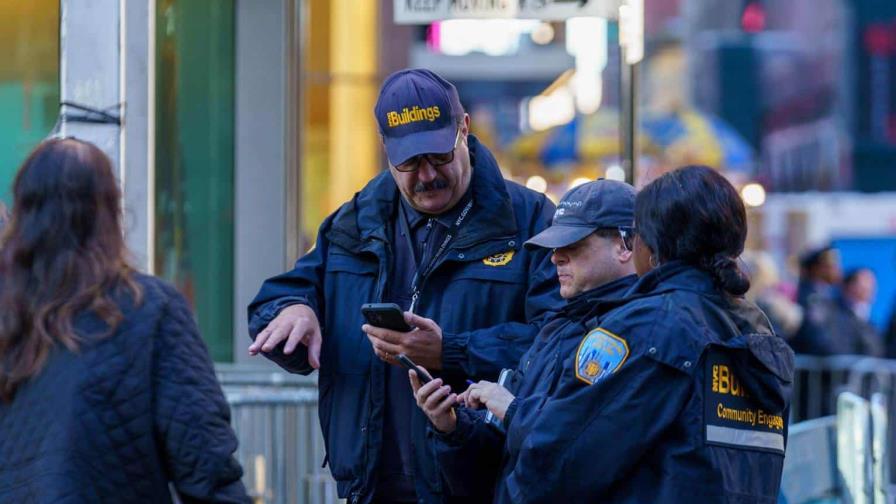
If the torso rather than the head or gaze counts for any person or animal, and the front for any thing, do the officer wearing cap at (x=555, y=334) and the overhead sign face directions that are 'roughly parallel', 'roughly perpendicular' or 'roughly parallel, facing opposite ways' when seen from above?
roughly perpendicular

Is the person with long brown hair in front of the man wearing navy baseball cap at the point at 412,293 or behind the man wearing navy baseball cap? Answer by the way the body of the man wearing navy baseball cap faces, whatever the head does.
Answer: in front

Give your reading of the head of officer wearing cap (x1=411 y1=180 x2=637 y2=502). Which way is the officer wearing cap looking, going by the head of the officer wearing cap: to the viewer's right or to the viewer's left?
to the viewer's left

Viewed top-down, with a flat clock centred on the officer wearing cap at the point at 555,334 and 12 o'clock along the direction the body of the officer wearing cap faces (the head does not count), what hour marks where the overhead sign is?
The overhead sign is roughly at 3 o'clock from the officer wearing cap.

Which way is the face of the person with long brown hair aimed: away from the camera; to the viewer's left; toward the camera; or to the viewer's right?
away from the camera

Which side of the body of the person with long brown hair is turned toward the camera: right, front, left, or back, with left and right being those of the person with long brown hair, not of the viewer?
back

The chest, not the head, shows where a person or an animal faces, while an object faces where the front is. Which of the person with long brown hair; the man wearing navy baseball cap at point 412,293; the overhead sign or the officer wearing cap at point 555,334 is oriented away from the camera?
the person with long brown hair

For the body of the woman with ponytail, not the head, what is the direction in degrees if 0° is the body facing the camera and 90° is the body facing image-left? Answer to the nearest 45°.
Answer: approximately 135°

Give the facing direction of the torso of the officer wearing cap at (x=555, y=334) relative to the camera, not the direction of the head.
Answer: to the viewer's left

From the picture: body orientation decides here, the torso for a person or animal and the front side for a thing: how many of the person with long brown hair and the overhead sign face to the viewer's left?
0

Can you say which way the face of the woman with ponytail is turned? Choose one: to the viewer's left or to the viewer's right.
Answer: to the viewer's left

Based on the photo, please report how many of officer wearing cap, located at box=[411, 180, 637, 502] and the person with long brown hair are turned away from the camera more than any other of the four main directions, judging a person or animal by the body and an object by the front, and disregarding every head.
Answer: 1

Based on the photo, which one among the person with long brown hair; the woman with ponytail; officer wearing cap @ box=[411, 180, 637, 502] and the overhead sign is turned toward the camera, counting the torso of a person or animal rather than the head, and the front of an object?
the overhead sign
